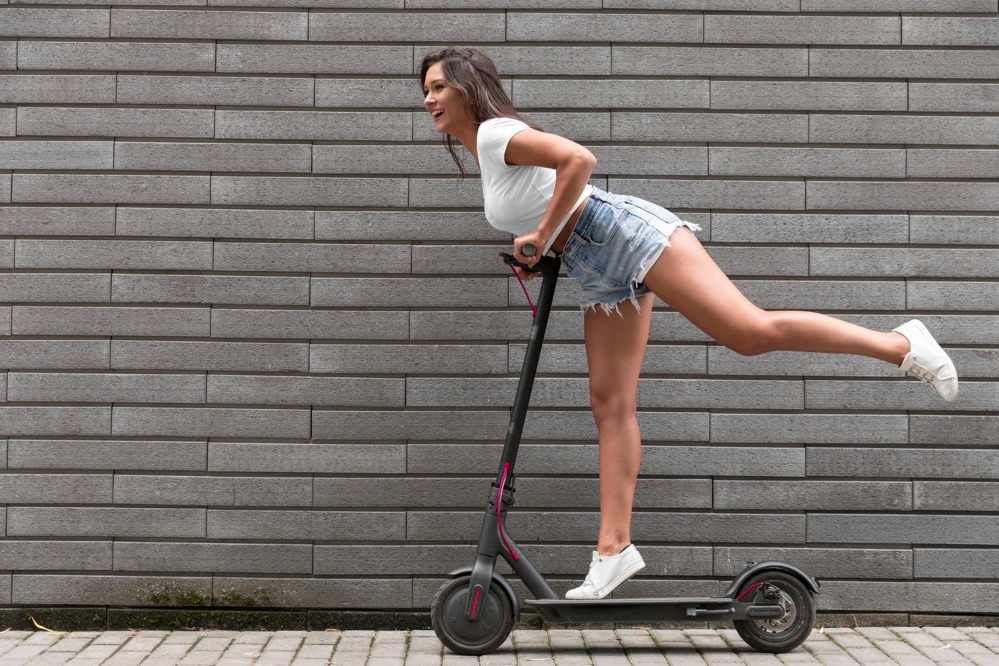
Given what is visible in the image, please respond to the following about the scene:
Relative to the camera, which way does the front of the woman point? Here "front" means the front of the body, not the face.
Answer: to the viewer's left

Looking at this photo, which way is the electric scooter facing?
to the viewer's left

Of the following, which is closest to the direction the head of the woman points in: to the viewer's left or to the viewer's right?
to the viewer's left
